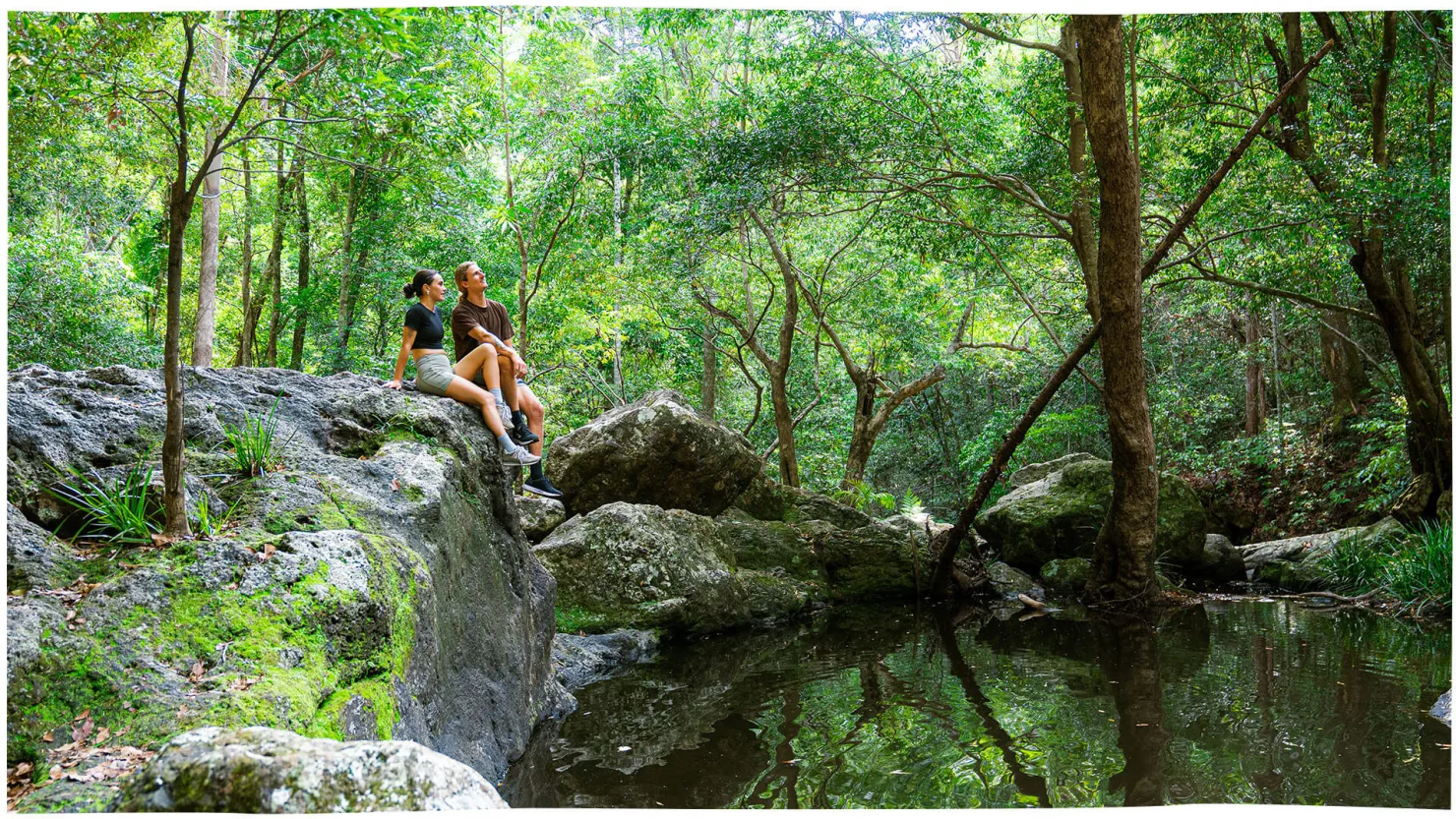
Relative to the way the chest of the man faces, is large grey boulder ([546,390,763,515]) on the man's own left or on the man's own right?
on the man's own left

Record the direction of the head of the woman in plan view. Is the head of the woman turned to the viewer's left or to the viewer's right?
to the viewer's right

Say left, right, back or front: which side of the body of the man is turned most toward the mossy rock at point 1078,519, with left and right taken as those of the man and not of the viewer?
left

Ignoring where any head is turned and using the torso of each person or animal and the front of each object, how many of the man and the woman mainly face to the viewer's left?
0

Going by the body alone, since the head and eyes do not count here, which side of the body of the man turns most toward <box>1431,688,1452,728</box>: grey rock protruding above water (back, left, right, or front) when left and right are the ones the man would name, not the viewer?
front

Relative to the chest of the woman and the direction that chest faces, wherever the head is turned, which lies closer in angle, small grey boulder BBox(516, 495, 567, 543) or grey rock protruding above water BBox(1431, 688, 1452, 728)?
the grey rock protruding above water

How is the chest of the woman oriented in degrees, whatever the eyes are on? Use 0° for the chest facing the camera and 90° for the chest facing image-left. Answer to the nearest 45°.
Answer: approximately 270°

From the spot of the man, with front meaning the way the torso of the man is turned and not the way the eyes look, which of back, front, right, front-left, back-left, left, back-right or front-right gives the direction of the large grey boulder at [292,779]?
front-right

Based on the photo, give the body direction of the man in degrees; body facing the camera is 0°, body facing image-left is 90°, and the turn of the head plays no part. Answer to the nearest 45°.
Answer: approximately 315°
